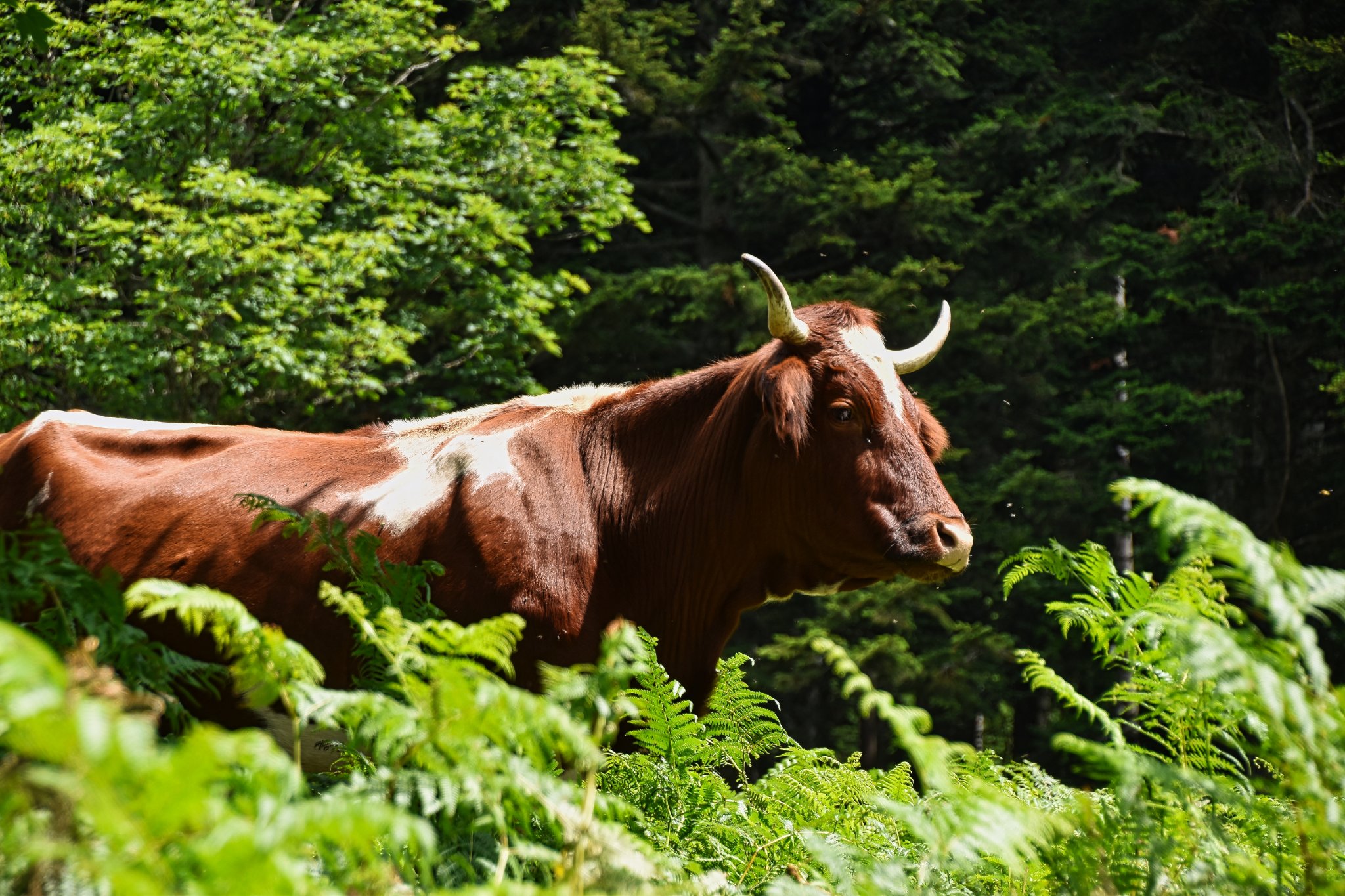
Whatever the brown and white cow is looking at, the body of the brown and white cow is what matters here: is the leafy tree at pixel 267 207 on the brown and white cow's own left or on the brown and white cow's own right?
on the brown and white cow's own left

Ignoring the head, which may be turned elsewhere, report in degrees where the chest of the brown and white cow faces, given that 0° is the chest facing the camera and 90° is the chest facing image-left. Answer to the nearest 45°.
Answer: approximately 270°

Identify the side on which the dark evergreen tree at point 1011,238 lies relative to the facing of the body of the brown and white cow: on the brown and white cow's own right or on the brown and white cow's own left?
on the brown and white cow's own left
